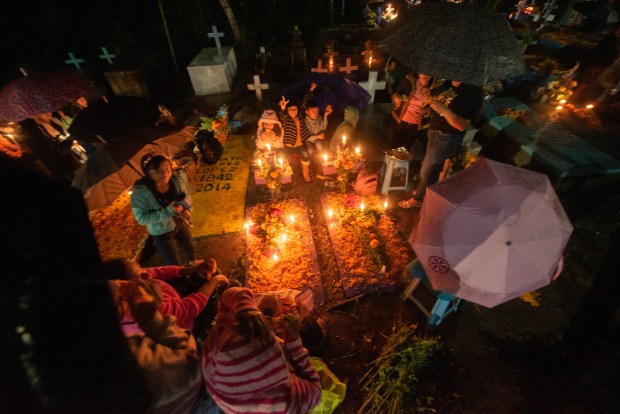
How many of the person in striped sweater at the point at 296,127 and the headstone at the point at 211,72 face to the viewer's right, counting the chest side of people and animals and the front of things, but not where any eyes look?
0

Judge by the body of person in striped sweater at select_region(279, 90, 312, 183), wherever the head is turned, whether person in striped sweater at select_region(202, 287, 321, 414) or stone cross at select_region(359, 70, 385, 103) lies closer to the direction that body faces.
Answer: the person in striped sweater

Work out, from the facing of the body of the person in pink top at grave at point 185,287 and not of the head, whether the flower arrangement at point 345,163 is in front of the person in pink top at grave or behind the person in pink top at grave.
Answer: in front

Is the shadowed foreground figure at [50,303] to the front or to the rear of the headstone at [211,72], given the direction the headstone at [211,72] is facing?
to the front

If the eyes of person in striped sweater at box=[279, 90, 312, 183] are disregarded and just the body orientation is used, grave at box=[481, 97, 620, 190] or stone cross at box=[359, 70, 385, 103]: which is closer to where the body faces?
the grave

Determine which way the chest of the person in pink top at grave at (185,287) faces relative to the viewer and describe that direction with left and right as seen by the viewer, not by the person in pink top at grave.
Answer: facing to the right of the viewer

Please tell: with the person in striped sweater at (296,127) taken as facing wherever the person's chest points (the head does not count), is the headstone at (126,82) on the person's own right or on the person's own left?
on the person's own right

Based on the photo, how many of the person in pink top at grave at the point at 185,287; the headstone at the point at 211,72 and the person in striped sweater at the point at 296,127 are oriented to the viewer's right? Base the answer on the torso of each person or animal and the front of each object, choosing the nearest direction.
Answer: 1

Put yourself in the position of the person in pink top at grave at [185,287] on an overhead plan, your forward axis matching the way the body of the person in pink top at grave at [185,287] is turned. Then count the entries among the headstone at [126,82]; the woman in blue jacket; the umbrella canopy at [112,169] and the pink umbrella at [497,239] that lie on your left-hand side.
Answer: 3

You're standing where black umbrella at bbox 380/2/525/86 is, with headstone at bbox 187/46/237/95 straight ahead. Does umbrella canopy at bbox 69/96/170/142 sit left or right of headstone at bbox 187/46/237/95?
left

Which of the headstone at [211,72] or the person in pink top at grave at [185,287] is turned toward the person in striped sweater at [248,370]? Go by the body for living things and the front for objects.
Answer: the headstone

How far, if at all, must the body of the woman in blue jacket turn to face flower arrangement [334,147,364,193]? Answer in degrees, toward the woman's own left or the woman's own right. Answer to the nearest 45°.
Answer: approximately 45° to the woman's own left

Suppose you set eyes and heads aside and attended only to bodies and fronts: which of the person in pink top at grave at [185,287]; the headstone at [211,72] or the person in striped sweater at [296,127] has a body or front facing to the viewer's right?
the person in pink top at grave

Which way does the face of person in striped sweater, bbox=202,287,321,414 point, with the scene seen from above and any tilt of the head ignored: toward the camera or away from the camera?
away from the camera

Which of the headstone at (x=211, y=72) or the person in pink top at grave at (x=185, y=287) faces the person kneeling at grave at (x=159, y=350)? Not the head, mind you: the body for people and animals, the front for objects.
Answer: the headstone
